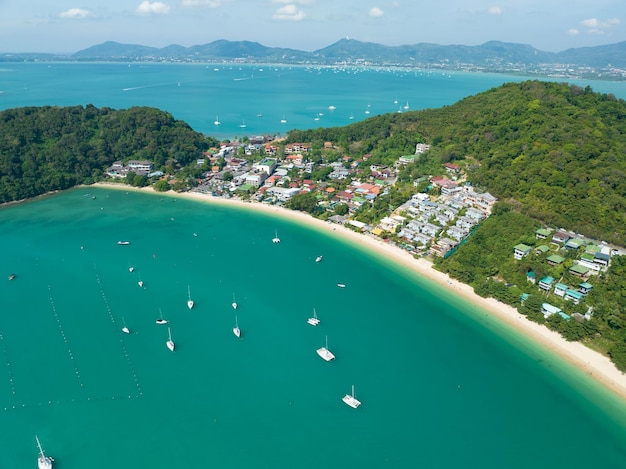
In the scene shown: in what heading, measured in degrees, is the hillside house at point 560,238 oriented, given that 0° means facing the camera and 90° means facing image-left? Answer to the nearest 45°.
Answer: approximately 45°

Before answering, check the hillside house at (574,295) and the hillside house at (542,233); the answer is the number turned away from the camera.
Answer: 0

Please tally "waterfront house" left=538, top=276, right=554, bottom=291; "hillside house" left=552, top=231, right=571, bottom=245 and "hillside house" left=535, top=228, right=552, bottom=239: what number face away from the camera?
0

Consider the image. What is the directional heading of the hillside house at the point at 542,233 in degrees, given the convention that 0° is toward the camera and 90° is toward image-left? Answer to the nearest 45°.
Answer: approximately 45°

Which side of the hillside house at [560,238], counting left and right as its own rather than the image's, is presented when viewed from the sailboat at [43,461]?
front

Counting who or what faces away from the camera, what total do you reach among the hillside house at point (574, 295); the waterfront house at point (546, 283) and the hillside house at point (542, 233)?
0

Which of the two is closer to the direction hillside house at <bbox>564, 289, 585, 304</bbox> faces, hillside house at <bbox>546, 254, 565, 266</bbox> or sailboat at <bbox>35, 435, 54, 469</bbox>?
the sailboat

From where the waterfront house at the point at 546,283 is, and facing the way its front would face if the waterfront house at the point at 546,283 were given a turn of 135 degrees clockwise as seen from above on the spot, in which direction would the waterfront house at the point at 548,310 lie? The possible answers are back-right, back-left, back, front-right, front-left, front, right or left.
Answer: back

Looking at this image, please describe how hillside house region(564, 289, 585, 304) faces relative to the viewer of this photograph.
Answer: facing the viewer and to the left of the viewer

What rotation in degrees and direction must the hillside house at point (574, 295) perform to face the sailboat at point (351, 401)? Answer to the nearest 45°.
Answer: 0° — it already faces it

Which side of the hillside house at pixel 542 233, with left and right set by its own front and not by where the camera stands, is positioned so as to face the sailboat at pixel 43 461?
front

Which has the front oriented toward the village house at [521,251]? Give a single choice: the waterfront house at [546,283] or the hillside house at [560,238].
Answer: the hillside house at [560,238]

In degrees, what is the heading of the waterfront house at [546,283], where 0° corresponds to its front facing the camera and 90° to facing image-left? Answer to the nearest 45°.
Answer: approximately 45°
